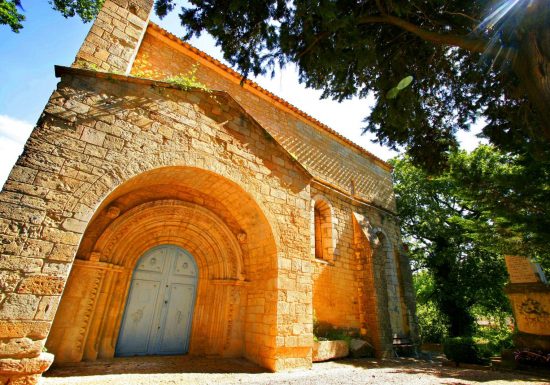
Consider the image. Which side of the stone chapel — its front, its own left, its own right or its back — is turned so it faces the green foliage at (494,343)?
left

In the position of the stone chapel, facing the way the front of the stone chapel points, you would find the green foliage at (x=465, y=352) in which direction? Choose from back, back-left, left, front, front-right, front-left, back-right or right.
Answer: left

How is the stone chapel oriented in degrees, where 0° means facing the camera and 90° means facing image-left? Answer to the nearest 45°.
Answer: approximately 0°

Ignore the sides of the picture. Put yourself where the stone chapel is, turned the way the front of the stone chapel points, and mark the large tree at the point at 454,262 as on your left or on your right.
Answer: on your left
